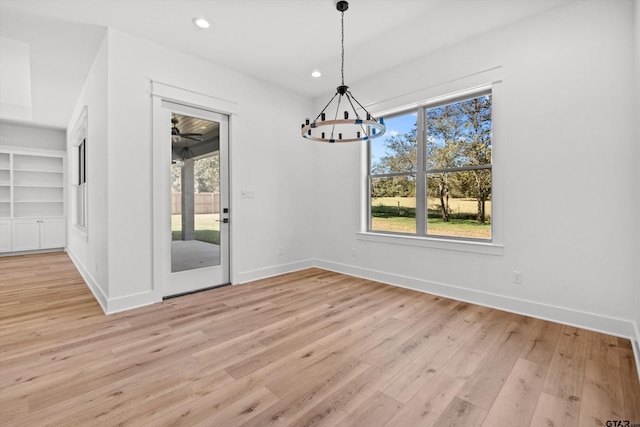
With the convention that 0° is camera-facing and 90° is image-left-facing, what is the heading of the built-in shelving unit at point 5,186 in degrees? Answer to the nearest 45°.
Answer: approximately 0°

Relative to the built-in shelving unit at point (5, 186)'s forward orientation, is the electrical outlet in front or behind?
in front

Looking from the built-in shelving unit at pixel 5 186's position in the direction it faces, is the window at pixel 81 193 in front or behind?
in front
